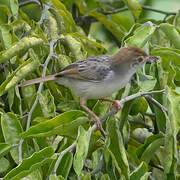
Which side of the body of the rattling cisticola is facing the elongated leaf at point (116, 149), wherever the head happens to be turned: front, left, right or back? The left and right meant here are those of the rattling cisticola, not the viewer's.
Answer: right

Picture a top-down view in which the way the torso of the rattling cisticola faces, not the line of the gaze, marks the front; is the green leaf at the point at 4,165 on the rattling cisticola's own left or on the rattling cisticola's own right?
on the rattling cisticola's own right

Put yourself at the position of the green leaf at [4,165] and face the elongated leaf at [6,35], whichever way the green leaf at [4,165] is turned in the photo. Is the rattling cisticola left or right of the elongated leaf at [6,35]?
right

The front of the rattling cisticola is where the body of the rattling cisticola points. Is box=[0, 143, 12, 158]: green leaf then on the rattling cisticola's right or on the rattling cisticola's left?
on the rattling cisticola's right

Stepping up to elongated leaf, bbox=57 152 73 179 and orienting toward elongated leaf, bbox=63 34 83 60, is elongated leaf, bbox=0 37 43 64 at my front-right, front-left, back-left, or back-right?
front-left

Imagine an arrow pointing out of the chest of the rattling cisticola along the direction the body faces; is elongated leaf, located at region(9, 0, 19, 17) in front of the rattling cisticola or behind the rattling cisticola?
behind

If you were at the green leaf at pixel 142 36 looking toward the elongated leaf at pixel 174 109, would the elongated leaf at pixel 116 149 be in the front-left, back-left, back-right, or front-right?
front-right

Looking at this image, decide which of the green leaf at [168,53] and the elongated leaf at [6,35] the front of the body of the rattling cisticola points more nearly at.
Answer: the green leaf

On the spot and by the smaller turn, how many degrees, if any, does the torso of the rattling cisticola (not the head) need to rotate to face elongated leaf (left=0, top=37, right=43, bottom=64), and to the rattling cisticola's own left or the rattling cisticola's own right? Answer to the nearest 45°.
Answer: approximately 180°

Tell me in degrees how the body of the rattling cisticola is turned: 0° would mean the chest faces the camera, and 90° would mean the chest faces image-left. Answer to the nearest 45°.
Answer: approximately 270°

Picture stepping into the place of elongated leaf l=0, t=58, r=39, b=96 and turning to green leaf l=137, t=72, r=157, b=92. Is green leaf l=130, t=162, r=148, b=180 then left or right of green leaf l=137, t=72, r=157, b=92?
right

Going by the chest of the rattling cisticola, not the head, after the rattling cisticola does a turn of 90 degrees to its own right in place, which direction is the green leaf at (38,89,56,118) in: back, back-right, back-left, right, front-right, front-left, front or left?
front-right

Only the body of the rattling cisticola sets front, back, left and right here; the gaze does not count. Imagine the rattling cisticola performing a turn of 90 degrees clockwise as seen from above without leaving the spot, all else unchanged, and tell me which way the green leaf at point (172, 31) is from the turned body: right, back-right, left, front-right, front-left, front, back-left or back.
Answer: left
